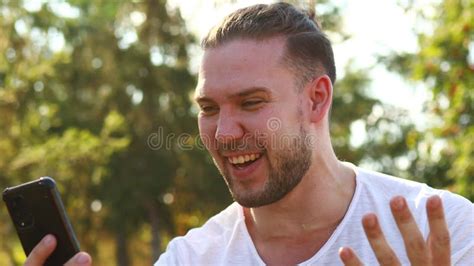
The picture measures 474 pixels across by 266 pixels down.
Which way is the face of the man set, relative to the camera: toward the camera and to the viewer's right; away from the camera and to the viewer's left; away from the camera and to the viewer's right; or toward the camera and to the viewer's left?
toward the camera and to the viewer's left

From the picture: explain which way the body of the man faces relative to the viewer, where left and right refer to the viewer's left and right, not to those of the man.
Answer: facing the viewer and to the left of the viewer
